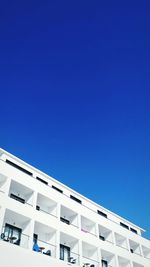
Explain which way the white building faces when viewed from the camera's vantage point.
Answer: facing the viewer and to the right of the viewer
